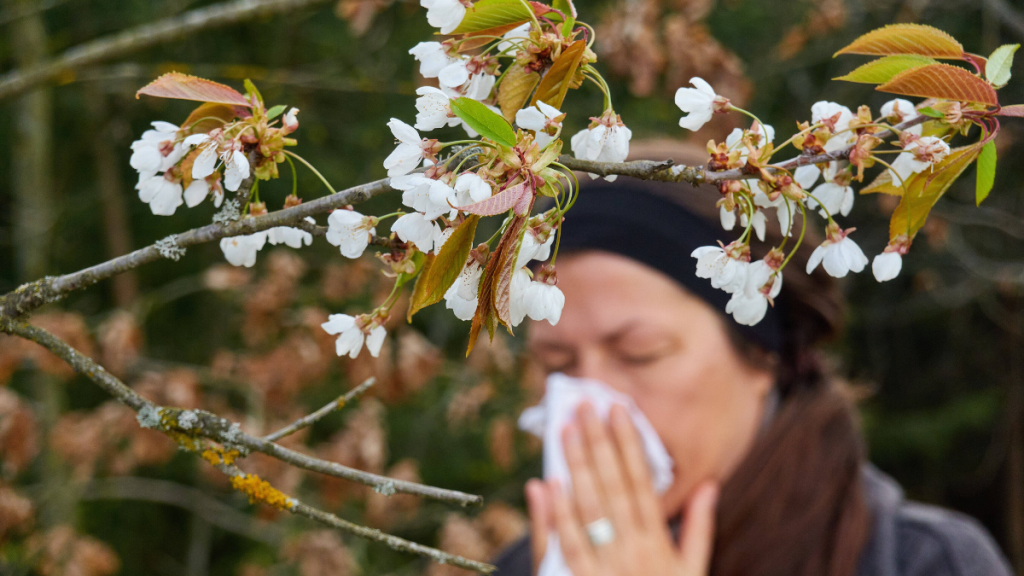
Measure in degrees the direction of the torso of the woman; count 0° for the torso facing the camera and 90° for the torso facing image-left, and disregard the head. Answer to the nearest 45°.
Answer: approximately 45°

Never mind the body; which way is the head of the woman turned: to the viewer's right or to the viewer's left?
to the viewer's left
